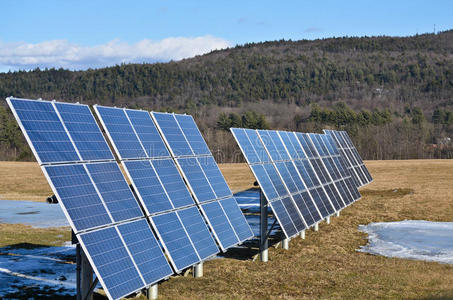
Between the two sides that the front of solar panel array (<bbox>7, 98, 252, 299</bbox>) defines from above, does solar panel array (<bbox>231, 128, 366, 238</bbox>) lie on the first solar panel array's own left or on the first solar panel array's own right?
on the first solar panel array's own left

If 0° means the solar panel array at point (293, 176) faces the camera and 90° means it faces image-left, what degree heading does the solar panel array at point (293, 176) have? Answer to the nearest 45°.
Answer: approximately 315°

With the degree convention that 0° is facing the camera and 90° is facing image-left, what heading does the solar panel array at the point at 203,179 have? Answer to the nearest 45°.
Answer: approximately 315°

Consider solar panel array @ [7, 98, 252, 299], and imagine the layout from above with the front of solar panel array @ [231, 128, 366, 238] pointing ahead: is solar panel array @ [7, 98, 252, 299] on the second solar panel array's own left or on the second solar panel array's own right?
on the second solar panel array's own right

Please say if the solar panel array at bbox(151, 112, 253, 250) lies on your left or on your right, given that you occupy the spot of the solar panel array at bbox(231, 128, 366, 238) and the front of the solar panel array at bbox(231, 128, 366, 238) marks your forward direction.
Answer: on your right
